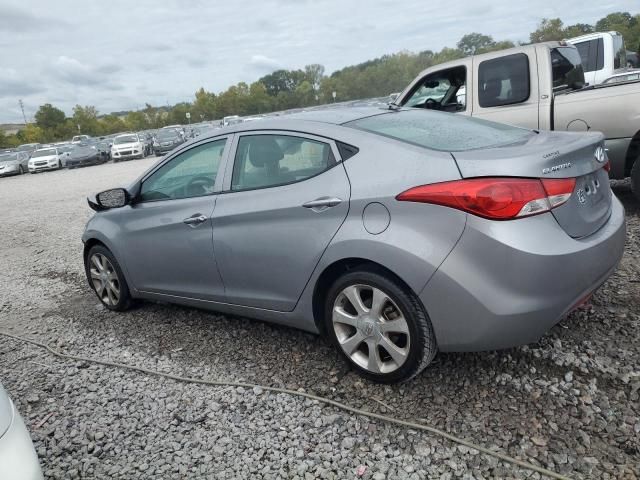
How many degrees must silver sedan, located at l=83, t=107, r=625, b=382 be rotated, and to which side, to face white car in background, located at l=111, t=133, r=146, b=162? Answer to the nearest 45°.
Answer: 0° — it already faces it

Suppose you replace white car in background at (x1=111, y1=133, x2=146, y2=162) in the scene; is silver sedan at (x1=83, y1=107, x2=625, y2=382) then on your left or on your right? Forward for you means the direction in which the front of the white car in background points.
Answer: on your left

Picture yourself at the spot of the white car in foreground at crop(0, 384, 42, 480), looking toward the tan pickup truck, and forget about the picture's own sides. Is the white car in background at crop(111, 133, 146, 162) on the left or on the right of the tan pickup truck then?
left

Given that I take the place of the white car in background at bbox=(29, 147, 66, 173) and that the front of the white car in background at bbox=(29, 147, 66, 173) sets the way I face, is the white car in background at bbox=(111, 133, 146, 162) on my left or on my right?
on my left

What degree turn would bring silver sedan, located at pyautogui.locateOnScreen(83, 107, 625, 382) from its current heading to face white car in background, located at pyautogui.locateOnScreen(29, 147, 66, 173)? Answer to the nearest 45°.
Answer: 0° — it already faces it

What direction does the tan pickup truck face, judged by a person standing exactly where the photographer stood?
facing away from the viewer and to the left of the viewer

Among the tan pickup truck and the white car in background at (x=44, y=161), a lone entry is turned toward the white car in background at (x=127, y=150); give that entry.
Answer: the tan pickup truck

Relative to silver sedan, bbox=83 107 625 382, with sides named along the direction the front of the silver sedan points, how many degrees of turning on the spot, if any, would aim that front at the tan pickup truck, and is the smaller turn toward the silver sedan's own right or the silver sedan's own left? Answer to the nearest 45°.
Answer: approximately 90° to the silver sedan's own right

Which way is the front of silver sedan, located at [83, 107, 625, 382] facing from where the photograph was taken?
facing away from the viewer and to the left of the viewer

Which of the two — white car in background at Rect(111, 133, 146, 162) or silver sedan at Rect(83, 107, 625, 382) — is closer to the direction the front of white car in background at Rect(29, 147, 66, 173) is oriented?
the silver sedan
